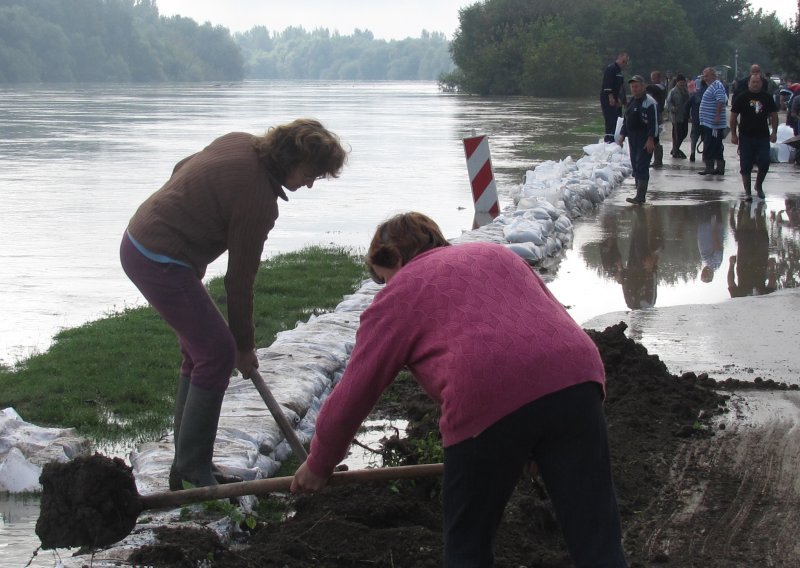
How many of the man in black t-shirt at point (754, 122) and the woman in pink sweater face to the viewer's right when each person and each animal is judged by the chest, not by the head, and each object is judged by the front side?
0

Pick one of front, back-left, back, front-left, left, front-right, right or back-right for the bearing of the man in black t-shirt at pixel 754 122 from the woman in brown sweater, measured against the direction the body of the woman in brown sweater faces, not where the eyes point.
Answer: front-left

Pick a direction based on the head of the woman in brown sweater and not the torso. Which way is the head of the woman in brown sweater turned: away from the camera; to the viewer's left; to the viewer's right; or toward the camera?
to the viewer's right

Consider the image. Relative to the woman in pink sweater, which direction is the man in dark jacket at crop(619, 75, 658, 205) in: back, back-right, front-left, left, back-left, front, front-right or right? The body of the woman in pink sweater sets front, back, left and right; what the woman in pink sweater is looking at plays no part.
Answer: front-right

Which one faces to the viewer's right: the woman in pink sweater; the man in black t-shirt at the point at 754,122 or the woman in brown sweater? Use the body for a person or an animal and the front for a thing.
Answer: the woman in brown sweater

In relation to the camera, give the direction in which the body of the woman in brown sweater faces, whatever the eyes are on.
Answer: to the viewer's right

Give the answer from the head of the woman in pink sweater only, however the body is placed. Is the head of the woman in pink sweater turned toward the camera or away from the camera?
away from the camera

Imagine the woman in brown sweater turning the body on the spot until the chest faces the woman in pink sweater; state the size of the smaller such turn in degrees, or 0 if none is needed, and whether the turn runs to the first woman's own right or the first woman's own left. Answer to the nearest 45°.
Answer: approximately 45° to the first woman's own right

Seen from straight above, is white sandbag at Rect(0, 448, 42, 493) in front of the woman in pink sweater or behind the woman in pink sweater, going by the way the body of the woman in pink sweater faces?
in front

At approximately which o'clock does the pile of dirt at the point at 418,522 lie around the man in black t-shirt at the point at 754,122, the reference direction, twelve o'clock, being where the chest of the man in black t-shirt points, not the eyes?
The pile of dirt is roughly at 12 o'clock from the man in black t-shirt.

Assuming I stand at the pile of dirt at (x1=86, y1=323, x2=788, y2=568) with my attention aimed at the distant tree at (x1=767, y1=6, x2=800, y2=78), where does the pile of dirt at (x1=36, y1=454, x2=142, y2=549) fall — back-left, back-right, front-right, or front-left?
back-left

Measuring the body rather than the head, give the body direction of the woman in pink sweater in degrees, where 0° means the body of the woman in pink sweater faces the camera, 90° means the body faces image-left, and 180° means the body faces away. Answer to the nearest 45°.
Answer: approximately 135°

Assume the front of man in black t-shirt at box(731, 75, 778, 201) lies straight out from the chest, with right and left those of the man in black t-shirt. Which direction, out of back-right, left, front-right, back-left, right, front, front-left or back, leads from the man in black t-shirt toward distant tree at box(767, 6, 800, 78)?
back

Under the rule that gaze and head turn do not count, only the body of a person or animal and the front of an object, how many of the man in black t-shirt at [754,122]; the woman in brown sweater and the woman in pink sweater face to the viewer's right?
1
